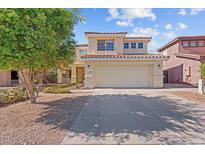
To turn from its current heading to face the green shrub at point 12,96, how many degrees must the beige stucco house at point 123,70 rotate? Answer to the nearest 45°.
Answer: approximately 45° to its right

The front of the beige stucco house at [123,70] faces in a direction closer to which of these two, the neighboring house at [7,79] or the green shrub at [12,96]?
the green shrub

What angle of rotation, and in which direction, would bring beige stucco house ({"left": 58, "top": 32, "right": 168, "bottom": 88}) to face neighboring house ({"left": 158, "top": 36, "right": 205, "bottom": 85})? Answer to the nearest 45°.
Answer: approximately 135° to its left

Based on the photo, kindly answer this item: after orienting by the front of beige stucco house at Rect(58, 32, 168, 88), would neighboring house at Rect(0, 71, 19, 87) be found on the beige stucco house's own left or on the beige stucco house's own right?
on the beige stucco house's own right

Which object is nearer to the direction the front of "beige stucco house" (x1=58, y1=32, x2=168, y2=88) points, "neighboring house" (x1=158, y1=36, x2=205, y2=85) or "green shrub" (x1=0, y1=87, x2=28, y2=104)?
the green shrub

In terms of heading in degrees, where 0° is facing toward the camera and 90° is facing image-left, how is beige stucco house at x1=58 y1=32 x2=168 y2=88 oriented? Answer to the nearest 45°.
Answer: approximately 0°
